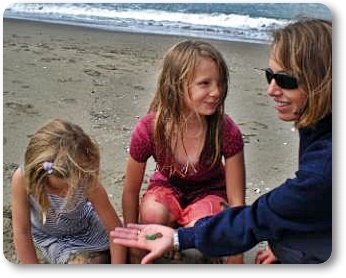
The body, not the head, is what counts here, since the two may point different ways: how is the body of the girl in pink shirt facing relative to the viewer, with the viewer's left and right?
facing the viewer

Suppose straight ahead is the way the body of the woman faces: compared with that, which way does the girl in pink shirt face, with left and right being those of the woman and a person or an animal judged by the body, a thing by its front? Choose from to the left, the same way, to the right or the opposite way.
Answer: to the left

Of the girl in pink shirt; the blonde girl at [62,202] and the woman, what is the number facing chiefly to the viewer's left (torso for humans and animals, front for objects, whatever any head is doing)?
1

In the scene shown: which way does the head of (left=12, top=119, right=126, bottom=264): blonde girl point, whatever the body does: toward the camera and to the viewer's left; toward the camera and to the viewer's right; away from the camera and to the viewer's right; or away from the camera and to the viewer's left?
toward the camera and to the viewer's right

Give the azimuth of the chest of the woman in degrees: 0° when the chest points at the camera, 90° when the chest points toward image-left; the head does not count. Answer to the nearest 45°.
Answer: approximately 90°
